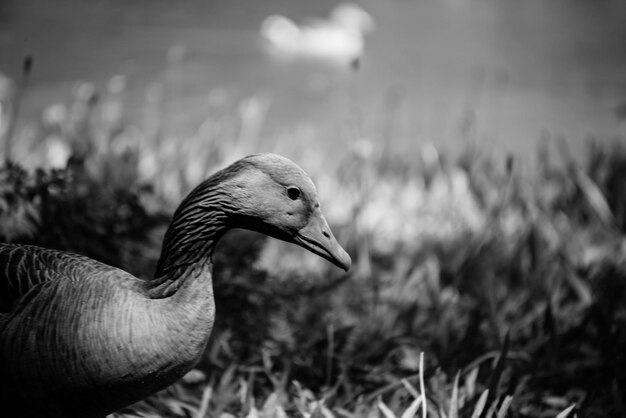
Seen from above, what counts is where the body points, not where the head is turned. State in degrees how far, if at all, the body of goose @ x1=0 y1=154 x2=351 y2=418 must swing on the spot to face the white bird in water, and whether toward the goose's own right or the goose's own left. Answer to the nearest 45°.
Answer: approximately 90° to the goose's own left

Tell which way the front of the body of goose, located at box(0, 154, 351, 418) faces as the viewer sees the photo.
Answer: to the viewer's right

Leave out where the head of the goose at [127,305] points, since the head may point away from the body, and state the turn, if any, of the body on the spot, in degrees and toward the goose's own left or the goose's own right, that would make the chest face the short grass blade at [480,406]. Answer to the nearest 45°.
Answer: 0° — it already faces it
